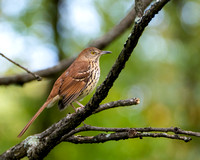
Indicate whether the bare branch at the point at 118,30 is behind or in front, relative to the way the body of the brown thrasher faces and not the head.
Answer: in front

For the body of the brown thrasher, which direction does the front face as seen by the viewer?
to the viewer's right
